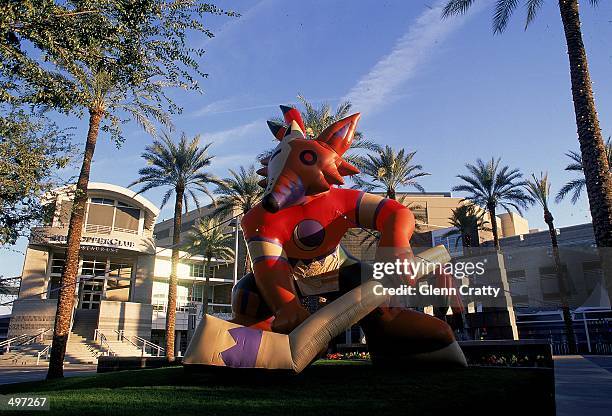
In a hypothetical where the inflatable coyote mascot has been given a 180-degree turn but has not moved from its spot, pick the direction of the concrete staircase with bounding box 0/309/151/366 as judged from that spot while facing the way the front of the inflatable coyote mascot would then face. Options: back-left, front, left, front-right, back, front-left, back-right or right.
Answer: left

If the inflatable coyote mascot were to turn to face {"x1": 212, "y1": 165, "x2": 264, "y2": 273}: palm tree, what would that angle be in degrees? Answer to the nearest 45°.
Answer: approximately 135° to its right

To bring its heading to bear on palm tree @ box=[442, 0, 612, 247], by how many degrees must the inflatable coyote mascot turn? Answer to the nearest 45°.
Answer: approximately 135° to its left

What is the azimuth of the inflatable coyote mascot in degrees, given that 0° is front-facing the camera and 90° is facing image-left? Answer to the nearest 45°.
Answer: approximately 45°

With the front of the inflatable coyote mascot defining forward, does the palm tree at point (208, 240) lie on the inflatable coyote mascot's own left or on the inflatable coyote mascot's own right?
on the inflatable coyote mascot's own right

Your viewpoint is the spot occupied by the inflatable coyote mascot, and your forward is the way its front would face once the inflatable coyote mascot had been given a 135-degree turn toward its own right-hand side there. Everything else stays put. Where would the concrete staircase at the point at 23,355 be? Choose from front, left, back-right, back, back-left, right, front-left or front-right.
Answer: front-left
